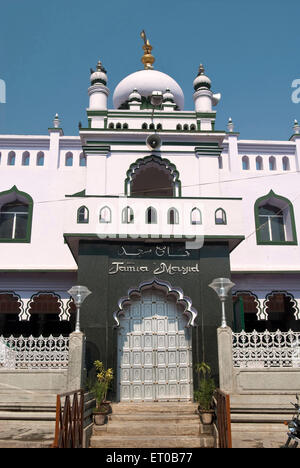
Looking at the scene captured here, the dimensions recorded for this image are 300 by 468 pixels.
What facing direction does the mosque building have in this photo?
toward the camera
